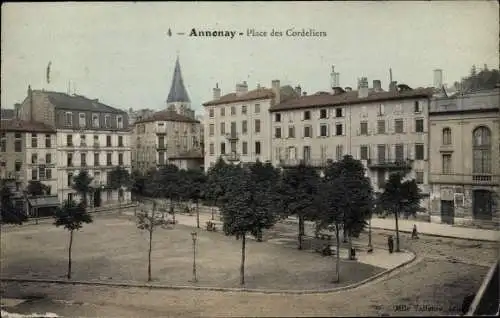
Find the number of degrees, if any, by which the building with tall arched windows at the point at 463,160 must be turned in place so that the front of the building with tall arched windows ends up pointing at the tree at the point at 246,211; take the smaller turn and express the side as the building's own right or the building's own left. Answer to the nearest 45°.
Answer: approximately 45° to the building's own right

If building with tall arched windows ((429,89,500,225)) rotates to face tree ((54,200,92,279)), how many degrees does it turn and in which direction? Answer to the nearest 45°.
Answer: approximately 45° to its right

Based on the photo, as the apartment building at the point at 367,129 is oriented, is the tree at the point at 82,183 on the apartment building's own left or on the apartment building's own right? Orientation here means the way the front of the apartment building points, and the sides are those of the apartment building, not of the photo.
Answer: on the apartment building's own right

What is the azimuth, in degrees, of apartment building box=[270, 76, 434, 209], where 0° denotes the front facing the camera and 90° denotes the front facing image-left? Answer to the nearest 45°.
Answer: approximately 45°

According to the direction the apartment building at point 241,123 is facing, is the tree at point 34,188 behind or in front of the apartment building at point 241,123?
in front

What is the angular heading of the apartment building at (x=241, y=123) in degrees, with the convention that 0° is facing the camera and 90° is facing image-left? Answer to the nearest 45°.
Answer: approximately 45°

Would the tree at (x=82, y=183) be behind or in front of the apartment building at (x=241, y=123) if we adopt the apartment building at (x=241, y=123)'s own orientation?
in front
